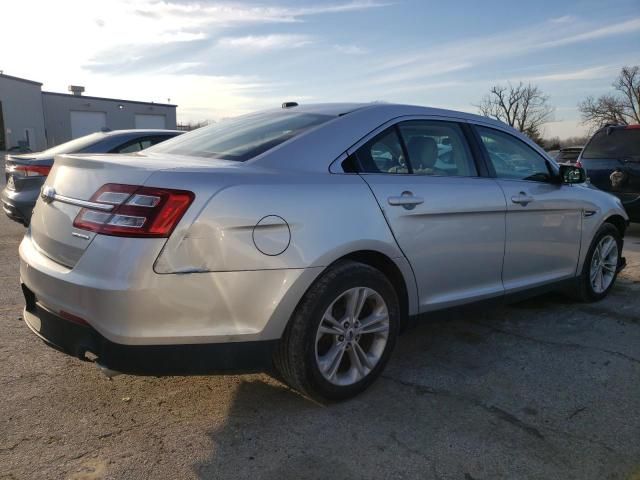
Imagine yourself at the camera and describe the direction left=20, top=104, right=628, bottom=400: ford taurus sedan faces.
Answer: facing away from the viewer and to the right of the viewer

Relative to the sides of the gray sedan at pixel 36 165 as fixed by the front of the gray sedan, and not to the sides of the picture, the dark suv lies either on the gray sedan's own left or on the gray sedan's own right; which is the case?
on the gray sedan's own right

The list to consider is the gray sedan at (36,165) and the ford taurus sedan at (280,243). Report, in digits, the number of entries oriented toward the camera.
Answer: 0

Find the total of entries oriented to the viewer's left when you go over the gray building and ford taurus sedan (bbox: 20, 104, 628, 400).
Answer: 0

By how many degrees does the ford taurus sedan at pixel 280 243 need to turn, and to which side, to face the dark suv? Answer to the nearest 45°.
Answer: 0° — it already faces it

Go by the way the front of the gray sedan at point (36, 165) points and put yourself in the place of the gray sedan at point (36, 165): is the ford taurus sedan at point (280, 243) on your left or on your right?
on your right

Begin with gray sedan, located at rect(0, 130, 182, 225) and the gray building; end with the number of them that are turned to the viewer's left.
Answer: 0

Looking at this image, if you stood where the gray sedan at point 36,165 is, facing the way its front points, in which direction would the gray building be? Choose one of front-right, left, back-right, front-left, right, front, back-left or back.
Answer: front-left

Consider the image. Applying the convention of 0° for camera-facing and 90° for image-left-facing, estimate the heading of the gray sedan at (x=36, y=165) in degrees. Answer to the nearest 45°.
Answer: approximately 225°

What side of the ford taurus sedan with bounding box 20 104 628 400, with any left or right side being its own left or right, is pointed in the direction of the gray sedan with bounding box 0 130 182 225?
left

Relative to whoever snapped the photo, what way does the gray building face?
facing the viewer and to the right of the viewer

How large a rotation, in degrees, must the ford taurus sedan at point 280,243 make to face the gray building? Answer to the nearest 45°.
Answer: approximately 90° to its left

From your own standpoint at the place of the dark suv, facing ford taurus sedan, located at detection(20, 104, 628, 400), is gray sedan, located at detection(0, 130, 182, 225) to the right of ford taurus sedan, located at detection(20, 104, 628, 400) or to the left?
right
